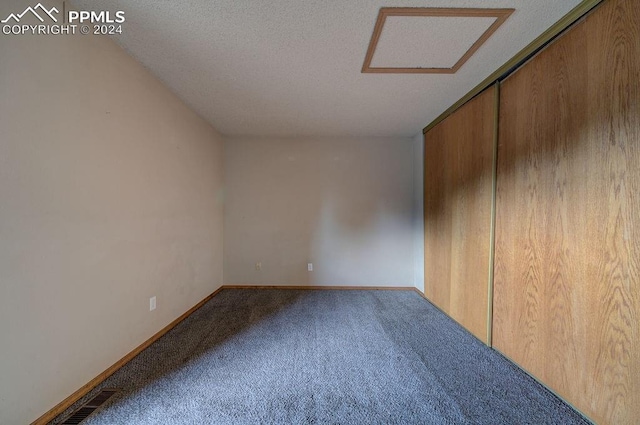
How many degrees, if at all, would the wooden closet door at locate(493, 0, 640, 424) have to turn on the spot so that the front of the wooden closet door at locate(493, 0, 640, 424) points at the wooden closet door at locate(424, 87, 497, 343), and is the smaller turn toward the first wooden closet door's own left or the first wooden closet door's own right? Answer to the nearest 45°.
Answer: approximately 90° to the first wooden closet door's own right

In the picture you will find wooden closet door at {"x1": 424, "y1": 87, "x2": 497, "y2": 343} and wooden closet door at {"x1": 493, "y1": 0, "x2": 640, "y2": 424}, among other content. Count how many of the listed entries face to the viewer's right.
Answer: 0

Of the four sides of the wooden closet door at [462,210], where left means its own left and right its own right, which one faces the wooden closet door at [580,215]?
left

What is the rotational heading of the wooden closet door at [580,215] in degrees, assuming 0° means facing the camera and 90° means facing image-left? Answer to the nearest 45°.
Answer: approximately 45°

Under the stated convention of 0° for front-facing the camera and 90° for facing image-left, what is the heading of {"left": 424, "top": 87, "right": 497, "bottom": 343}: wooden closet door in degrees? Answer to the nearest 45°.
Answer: approximately 45°
